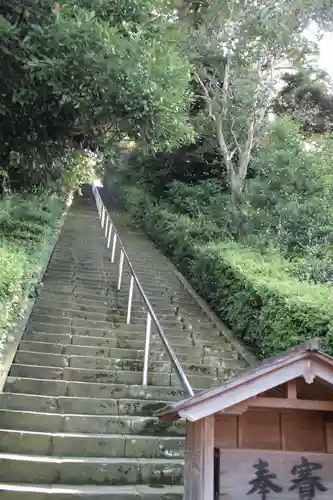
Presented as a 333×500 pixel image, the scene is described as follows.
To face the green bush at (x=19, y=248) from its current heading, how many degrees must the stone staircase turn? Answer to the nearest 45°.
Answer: approximately 135° to its right

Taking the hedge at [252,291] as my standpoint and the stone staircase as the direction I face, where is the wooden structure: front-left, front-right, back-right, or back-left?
front-left

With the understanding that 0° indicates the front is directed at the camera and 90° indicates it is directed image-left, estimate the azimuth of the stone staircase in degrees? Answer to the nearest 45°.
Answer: approximately 0°
